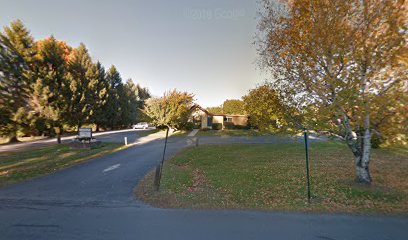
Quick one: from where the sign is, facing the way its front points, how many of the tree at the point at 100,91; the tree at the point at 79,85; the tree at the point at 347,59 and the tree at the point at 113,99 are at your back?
3

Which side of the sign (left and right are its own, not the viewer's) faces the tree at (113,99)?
back

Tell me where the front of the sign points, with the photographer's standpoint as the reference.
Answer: facing the viewer

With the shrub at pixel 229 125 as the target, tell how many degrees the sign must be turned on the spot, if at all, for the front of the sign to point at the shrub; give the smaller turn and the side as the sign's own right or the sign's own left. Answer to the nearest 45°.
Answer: approximately 90° to the sign's own left

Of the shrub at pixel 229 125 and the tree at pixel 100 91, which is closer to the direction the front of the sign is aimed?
the shrub

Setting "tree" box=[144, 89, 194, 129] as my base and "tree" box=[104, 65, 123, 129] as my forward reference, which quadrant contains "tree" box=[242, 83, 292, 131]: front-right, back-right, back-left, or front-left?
back-left

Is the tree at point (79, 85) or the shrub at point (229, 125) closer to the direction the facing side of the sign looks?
the shrub

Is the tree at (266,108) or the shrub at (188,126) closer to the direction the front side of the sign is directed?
the tree

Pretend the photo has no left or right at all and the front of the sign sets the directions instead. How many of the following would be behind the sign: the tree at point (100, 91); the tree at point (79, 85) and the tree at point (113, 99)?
3

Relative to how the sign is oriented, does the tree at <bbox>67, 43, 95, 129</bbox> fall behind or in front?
behind

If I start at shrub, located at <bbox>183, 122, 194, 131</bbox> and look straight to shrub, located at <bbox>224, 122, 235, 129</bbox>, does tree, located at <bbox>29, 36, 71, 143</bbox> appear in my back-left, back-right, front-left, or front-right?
back-right

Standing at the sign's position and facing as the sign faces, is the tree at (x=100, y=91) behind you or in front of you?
behind
